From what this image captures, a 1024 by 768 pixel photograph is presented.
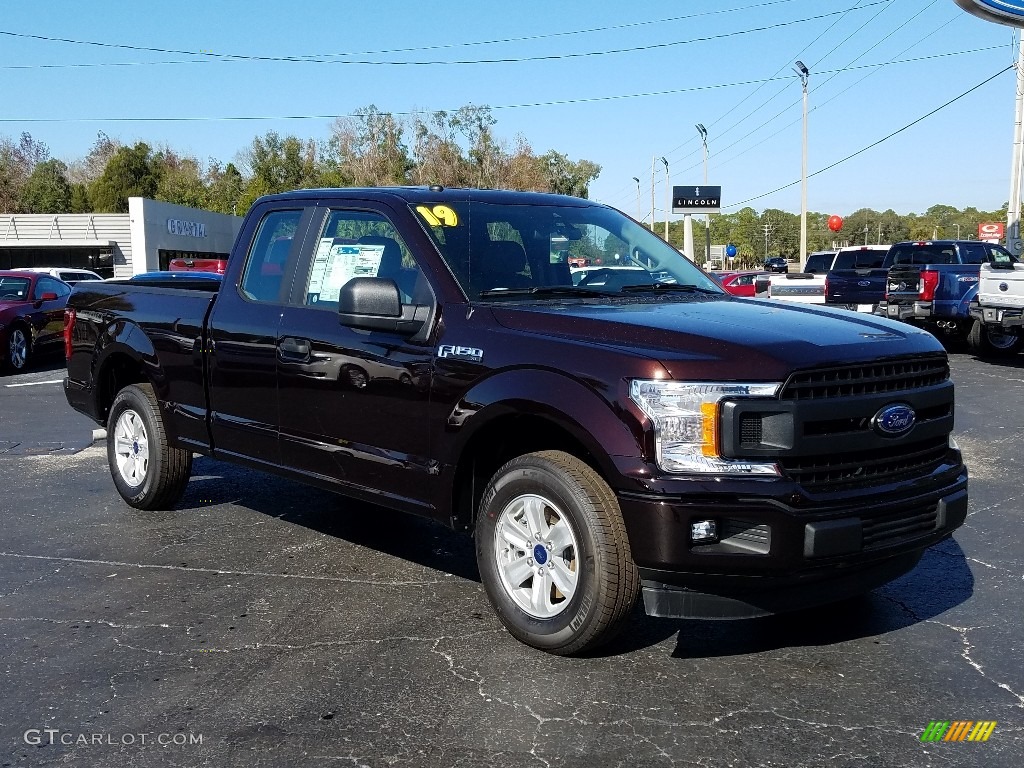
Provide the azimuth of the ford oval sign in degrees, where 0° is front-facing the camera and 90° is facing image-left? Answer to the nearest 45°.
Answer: approximately 0°

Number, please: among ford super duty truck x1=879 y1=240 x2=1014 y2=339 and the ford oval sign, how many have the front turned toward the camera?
1

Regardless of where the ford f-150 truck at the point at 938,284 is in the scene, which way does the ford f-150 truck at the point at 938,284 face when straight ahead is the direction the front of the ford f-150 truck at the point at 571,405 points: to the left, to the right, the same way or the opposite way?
to the left

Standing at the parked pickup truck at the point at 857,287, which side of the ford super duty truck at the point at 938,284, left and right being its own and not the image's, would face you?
left

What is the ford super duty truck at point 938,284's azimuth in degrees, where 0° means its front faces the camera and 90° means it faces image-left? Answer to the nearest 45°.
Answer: approximately 225°

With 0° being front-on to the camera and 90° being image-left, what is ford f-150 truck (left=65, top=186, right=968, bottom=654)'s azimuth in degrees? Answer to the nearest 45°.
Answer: approximately 315°

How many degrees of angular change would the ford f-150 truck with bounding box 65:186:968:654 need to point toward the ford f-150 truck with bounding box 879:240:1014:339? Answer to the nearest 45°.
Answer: approximately 90° to its left
